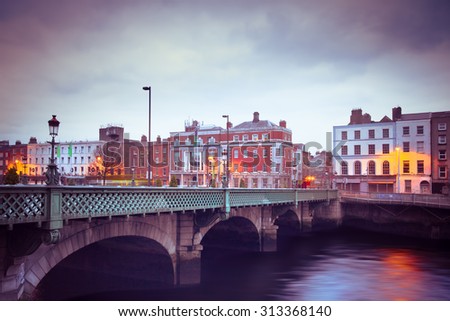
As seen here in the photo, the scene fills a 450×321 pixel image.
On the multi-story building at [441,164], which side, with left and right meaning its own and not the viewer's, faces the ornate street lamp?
front

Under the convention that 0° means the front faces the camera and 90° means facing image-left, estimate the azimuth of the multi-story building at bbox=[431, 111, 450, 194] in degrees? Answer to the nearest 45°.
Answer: approximately 0°
